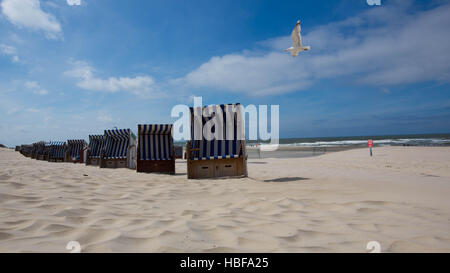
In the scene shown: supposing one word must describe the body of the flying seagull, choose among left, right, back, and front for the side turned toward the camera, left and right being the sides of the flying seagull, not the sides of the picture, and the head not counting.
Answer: left
